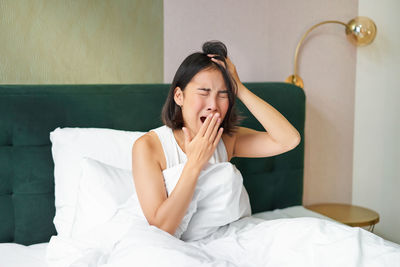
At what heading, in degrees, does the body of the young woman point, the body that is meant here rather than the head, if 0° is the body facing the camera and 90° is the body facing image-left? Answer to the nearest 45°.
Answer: approximately 315°

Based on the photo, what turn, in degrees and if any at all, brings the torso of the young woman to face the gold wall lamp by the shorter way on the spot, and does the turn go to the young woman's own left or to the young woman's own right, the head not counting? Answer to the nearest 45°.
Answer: approximately 90° to the young woman's own left
